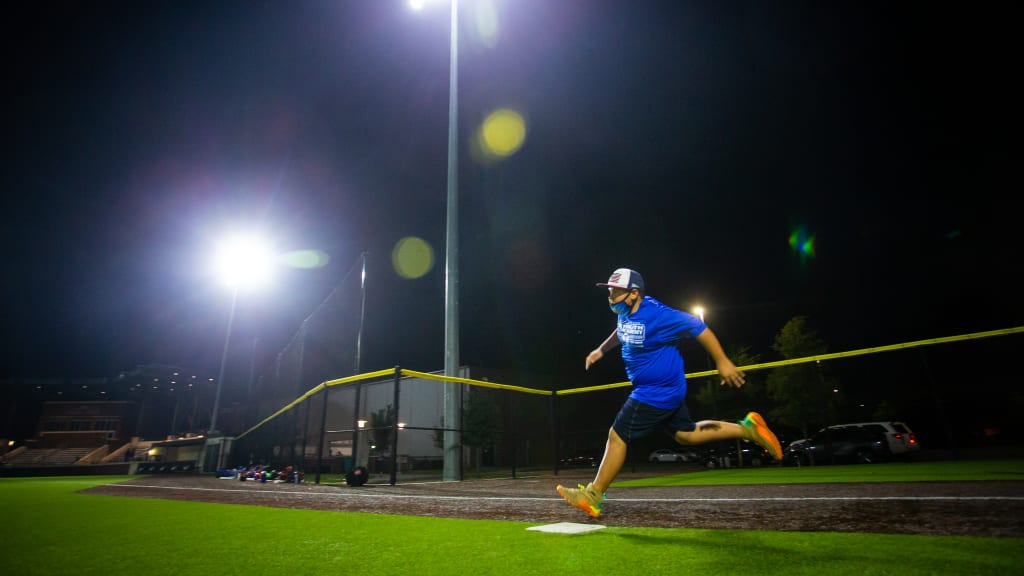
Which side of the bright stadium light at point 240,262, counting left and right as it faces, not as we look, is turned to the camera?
front

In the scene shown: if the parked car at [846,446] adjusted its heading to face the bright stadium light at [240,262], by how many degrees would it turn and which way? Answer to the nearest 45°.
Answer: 0° — it already faces it

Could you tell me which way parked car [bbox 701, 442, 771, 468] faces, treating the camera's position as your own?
facing to the left of the viewer

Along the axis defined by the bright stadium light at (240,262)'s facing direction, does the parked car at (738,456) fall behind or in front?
in front

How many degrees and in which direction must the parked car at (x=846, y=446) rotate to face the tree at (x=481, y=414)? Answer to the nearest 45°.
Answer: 0° — it already faces it

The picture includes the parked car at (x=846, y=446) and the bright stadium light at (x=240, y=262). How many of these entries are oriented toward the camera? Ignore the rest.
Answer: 1

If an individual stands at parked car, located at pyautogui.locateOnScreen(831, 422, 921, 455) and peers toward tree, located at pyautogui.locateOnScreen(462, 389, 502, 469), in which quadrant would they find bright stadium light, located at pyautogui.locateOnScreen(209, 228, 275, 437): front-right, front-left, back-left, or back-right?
front-right

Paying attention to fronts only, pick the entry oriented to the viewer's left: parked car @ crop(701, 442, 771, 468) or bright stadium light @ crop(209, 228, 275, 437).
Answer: the parked car

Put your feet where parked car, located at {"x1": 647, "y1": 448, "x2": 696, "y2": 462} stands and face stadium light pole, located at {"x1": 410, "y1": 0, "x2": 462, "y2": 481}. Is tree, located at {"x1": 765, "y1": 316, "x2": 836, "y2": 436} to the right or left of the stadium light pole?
left

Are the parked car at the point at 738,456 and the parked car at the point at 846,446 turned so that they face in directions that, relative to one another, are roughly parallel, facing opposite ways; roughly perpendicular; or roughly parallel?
roughly parallel

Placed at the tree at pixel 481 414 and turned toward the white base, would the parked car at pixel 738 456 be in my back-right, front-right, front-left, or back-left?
front-left

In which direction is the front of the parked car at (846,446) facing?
to the viewer's left

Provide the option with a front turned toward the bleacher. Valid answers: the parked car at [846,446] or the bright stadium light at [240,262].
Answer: the parked car

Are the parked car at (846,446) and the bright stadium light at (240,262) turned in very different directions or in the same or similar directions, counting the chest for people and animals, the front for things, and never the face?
very different directions

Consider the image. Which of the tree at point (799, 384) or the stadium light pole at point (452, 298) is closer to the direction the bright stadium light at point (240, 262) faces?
the stadium light pole

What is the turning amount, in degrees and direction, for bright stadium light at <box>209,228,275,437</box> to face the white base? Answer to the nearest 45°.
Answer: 0° — it already faces it

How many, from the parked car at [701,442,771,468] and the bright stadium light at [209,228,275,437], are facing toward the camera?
1

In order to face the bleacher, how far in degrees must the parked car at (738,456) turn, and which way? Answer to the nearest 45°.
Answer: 0° — it already faces it

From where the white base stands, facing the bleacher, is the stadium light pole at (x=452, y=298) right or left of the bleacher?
right

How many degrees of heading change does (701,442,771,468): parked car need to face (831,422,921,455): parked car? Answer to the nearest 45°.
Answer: approximately 180°

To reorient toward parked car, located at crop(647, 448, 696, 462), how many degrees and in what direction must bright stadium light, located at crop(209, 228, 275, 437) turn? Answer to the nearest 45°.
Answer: approximately 90° to its left

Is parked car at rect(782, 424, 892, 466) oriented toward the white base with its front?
no
